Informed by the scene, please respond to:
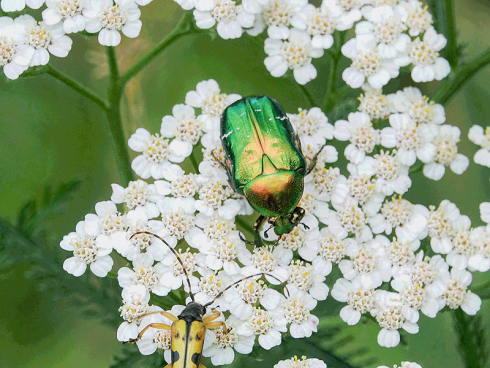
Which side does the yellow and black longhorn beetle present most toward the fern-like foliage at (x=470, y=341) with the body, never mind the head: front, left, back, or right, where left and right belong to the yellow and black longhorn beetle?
right

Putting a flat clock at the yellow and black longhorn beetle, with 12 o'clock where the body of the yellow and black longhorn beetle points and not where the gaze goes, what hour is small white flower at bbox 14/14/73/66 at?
The small white flower is roughly at 11 o'clock from the yellow and black longhorn beetle.

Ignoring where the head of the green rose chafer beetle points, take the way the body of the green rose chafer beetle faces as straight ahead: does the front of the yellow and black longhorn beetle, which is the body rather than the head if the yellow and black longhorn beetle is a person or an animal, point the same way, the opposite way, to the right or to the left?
the opposite way

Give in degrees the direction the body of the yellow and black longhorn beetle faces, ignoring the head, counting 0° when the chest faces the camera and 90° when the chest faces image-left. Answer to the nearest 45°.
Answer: approximately 180°

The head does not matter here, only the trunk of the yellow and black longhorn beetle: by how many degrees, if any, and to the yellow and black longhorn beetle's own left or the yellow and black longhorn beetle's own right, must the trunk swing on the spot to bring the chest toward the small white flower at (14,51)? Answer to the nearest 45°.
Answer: approximately 45° to the yellow and black longhorn beetle's own left

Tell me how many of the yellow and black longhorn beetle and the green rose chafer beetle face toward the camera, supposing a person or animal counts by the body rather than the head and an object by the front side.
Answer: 1

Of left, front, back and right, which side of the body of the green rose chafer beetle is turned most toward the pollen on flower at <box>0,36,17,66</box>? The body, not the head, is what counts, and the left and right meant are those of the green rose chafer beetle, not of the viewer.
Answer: right
